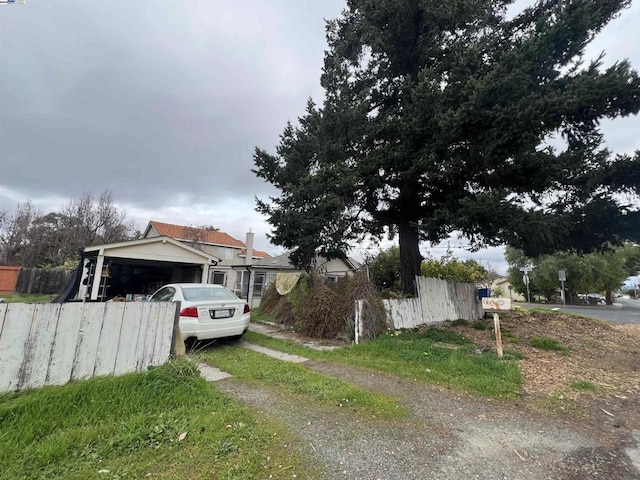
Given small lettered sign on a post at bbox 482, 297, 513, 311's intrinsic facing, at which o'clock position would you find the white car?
The white car is roughly at 2 o'clock from the small lettered sign on a post.

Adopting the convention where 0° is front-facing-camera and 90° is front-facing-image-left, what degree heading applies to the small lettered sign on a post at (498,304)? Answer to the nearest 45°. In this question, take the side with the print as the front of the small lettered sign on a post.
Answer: approximately 0°

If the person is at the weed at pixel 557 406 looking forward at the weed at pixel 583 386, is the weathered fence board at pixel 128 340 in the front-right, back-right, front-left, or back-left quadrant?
back-left

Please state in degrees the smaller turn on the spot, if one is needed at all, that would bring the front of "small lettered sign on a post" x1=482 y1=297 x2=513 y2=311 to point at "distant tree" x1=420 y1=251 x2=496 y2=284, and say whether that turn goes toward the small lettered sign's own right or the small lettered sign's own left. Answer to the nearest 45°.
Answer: approximately 180°

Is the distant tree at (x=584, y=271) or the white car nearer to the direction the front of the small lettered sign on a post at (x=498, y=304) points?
the white car

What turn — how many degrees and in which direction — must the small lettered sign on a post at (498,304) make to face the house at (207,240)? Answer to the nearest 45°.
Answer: approximately 135° to its right

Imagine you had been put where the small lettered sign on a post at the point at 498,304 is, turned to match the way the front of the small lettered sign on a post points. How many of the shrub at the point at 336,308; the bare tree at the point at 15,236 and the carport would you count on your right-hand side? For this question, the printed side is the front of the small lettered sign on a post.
3

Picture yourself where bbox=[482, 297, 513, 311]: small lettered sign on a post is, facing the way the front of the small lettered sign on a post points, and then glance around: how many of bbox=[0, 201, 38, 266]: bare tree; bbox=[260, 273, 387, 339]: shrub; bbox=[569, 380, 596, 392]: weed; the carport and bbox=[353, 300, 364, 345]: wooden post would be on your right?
4

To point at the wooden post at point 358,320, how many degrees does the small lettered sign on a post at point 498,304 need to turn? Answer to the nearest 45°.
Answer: approximately 90° to its right

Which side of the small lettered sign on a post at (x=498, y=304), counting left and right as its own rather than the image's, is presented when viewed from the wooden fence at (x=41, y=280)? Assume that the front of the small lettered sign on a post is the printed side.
right

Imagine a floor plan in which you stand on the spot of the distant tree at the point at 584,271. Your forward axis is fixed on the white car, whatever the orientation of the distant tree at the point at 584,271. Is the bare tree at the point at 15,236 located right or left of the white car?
right

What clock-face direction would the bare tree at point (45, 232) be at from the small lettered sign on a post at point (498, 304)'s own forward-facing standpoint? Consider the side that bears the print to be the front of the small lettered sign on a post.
The bare tree is roughly at 3 o'clock from the small lettered sign on a post.

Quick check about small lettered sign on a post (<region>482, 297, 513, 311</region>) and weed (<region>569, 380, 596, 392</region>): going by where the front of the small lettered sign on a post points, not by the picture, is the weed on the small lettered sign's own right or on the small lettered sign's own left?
on the small lettered sign's own left
